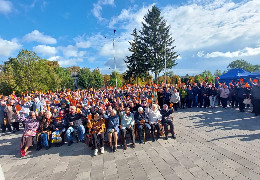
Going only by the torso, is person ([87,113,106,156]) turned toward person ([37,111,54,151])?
no

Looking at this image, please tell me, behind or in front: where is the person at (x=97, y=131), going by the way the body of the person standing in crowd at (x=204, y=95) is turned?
in front

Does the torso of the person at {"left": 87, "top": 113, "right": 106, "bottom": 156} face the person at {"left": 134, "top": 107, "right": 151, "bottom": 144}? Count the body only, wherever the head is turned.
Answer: no

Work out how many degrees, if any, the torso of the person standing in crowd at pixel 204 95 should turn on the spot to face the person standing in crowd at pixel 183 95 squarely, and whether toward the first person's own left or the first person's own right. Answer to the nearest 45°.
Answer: approximately 90° to the first person's own right

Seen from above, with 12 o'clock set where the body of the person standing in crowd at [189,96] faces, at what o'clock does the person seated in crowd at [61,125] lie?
the person seated in crowd at [61,125] is roughly at 1 o'clock from the person standing in crowd at [189,96].

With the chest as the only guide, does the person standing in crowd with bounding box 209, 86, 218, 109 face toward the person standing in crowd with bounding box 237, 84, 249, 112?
no

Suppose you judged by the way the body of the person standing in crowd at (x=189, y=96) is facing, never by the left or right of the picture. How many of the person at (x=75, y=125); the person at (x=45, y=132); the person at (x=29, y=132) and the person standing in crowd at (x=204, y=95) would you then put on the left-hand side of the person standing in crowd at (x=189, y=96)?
1

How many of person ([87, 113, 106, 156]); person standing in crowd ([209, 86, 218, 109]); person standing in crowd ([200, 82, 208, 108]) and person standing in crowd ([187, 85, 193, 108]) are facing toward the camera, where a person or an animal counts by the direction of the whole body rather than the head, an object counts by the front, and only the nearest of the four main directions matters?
4

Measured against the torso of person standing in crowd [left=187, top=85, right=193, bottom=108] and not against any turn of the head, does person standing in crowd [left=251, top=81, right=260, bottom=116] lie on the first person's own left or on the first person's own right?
on the first person's own left

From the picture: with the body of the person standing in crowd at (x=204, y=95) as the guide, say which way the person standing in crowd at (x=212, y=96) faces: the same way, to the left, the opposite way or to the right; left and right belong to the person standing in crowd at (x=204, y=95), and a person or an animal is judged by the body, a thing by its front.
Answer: the same way

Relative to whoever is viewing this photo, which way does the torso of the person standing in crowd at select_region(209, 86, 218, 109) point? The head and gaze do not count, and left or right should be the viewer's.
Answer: facing the viewer

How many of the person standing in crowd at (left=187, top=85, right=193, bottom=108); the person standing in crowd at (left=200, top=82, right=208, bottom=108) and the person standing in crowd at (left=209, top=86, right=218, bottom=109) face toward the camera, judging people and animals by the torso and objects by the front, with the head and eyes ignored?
3

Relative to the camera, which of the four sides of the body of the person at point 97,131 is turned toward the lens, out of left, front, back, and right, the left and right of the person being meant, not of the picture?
front
